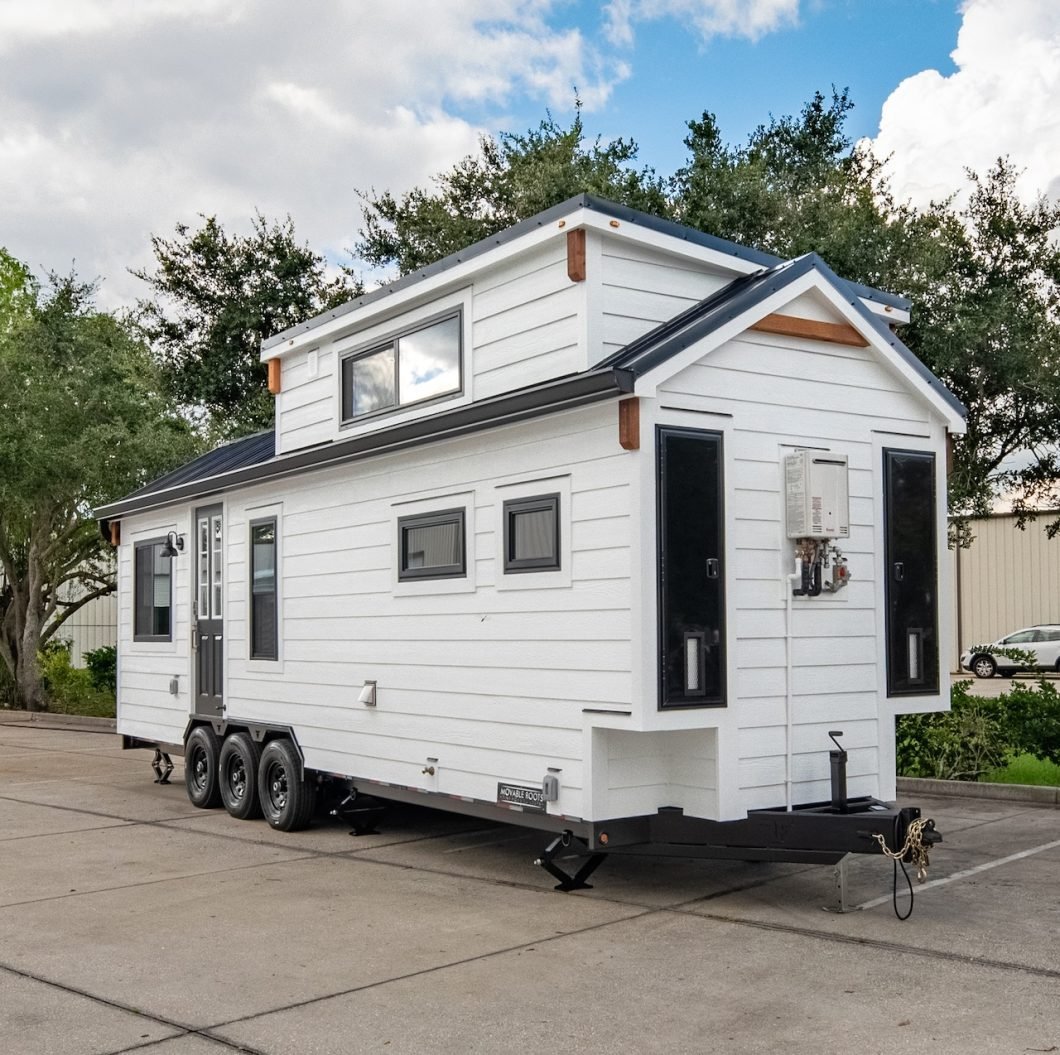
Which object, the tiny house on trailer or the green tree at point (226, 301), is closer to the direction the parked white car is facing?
the green tree

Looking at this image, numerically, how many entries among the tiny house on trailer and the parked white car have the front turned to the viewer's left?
1

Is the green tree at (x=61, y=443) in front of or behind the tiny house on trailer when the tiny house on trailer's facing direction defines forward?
behind

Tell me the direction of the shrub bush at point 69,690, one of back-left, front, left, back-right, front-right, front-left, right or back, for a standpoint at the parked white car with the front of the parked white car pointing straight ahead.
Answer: front-left

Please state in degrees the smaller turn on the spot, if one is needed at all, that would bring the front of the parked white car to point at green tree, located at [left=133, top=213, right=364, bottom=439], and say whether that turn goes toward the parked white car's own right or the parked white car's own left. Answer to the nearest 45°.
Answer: approximately 45° to the parked white car's own left

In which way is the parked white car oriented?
to the viewer's left

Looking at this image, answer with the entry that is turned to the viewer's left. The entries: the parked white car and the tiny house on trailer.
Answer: the parked white car

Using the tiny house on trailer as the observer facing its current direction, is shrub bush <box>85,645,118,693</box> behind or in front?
behind

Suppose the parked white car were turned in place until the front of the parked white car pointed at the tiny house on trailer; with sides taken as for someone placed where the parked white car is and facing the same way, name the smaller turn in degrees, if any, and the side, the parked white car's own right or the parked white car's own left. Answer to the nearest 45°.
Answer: approximately 90° to the parked white car's own left

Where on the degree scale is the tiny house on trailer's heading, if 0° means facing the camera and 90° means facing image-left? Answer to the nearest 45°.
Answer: approximately 315°

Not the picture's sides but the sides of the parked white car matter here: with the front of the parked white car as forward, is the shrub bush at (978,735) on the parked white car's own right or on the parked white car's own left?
on the parked white car's own left

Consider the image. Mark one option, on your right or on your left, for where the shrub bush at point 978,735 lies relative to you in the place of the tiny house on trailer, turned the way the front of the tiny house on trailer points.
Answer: on your left

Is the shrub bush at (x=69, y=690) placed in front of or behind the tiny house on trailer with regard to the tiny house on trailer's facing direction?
behind
